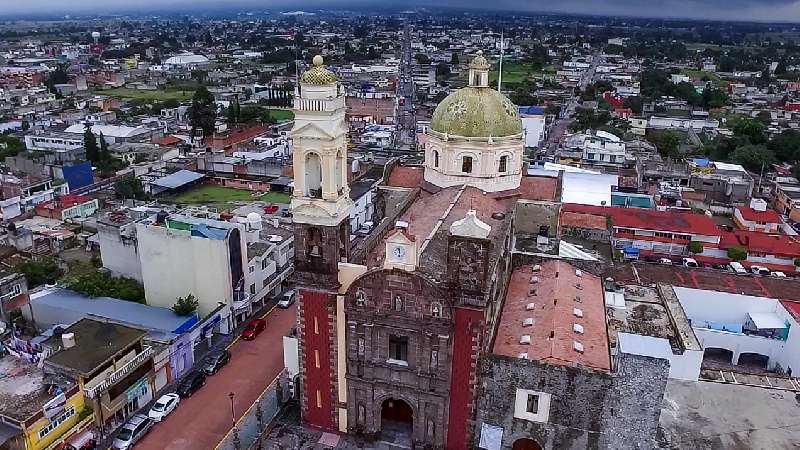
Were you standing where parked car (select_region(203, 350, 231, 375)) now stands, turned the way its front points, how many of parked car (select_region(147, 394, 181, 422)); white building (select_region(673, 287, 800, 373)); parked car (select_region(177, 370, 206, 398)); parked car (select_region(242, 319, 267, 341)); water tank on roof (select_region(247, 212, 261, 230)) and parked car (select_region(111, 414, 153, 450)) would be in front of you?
3

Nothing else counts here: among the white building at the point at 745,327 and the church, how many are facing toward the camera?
2

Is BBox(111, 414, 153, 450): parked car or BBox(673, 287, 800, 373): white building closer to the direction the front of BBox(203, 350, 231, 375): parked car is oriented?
the parked car

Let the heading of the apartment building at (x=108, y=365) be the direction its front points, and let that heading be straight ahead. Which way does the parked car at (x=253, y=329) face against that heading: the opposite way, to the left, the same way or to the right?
to the right

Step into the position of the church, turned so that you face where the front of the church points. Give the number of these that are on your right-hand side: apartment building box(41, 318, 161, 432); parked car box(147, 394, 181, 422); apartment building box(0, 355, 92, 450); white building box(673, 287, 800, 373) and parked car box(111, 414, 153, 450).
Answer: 4

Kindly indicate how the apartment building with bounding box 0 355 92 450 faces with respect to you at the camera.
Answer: facing the viewer and to the right of the viewer

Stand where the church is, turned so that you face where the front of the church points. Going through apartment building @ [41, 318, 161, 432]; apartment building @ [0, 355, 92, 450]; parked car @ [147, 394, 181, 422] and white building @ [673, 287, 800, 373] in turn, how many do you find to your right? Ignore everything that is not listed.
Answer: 3

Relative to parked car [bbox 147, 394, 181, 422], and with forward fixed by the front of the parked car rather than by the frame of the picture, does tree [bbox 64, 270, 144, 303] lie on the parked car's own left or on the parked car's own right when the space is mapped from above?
on the parked car's own right
